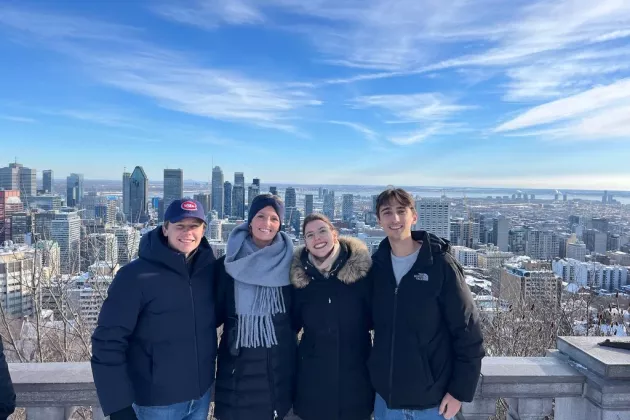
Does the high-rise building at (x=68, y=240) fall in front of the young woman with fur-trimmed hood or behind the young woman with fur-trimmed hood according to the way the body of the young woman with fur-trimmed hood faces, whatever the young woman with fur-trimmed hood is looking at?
behind

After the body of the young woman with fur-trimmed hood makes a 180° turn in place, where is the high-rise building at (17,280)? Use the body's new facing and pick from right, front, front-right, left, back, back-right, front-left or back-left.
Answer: front-left

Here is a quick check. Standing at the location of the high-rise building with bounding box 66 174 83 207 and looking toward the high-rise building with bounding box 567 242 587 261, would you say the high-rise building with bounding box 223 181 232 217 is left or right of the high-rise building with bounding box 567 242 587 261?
left

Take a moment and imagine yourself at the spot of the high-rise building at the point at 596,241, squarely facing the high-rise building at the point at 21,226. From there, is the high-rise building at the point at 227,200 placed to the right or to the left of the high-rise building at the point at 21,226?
right

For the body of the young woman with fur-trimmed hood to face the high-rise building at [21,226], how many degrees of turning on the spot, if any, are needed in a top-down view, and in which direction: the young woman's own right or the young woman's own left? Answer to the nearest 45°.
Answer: approximately 135° to the young woman's own right

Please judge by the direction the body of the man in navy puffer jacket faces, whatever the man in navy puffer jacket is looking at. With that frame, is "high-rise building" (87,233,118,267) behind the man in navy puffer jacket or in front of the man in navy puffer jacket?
behind

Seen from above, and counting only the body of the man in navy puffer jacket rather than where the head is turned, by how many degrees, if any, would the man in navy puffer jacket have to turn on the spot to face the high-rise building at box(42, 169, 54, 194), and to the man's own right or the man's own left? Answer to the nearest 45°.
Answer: approximately 135° to the man's own left

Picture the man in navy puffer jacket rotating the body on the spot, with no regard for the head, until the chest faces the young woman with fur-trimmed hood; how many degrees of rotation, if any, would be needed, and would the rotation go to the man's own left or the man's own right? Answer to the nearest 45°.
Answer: approximately 45° to the man's own left

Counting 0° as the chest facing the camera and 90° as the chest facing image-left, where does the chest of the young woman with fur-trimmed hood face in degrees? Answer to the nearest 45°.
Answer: approximately 0°

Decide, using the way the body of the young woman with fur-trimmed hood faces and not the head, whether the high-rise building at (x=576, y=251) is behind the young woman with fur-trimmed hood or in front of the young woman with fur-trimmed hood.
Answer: behind
